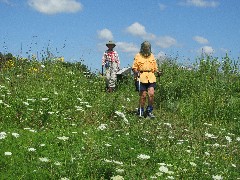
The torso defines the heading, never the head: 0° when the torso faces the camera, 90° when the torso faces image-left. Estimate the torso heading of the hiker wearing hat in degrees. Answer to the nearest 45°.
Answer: approximately 0°

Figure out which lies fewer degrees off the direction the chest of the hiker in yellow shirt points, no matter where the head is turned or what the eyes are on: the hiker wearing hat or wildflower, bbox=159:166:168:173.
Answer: the wildflower

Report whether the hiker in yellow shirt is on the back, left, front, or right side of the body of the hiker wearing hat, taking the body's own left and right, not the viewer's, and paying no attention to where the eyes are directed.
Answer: front

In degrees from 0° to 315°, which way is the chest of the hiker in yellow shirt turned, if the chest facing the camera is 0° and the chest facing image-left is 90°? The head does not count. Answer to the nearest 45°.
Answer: approximately 0°

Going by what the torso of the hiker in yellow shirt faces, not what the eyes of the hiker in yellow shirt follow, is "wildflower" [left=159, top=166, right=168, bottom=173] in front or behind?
in front

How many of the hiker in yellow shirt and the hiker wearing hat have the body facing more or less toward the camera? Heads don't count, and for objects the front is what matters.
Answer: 2

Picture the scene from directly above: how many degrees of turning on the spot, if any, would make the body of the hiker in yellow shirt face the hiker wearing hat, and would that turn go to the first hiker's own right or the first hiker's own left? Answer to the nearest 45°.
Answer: approximately 180°

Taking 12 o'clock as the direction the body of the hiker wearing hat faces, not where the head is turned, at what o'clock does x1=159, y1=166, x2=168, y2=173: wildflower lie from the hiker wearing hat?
The wildflower is roughly at 12 o'clock from the hiker wearing hat.
